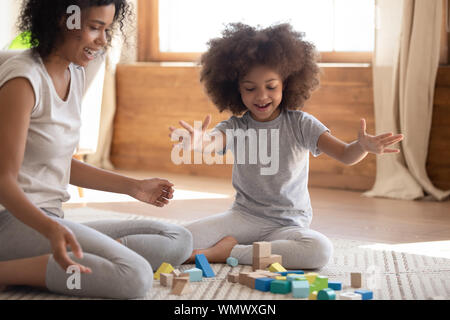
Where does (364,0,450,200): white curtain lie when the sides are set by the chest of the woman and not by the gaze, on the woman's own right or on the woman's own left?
on the woman's own left

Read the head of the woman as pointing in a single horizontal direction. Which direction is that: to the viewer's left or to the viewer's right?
to the viewer's right

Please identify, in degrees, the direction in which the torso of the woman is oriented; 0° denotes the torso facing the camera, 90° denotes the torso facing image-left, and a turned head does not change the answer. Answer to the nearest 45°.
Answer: approximately 315°
